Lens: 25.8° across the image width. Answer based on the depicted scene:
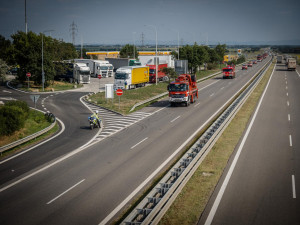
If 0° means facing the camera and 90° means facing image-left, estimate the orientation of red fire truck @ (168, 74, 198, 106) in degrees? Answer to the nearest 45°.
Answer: approximately 45°

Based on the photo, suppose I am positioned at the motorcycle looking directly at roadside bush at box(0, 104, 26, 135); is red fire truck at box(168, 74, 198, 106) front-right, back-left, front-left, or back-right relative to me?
back-right

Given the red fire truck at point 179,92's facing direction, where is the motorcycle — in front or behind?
in front

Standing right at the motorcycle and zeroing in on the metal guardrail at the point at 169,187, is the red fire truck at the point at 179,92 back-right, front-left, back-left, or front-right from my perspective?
back-left

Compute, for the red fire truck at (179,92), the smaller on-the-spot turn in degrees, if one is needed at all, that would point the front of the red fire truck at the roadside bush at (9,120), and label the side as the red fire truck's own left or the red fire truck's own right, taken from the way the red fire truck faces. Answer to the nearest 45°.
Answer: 0° — it already faces it

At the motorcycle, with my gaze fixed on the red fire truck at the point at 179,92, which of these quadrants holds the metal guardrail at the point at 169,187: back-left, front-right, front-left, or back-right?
back-right

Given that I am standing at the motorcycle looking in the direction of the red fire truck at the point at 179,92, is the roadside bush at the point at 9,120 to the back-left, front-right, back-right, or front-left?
back-left

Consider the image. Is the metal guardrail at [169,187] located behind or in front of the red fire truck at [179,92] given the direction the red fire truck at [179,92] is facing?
in front
